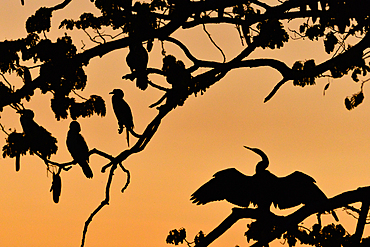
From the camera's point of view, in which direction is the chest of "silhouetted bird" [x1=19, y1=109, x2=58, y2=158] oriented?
to the viewer's left

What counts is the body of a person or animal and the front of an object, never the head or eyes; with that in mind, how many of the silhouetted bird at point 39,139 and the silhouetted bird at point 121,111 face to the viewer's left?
2

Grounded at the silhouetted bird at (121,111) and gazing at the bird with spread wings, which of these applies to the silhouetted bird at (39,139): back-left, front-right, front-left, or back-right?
back-right

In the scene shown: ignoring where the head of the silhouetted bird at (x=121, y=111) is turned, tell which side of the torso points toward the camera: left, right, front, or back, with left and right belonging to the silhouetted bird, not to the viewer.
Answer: left

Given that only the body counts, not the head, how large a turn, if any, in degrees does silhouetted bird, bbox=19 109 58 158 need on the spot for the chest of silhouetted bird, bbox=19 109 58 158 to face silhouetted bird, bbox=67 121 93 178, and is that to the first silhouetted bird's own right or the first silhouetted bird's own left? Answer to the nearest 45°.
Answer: approximately 135° to the first silhouetted bird's own right

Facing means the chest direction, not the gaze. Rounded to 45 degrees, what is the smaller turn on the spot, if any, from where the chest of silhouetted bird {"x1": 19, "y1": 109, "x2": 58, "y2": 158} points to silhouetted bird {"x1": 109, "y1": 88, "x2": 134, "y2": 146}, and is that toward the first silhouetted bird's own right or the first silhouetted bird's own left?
approximately 135° to the first silhouetted bird's own right

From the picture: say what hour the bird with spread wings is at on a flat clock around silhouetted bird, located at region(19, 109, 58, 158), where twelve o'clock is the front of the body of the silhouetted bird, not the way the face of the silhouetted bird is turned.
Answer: The bird with spread wings is roughly at 6 o'clock from the silhouetted bird.
